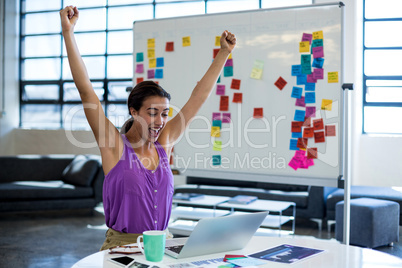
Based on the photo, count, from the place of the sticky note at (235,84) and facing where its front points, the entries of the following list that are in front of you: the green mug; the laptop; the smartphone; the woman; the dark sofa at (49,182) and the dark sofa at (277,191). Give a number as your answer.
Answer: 4

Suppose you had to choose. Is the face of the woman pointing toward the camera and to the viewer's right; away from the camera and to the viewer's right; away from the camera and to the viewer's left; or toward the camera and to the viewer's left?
toward the camera and to the viewer's right

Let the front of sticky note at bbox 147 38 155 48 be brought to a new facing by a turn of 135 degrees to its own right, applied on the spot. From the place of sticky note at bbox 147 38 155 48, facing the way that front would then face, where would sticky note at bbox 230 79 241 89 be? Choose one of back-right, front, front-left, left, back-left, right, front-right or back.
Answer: back

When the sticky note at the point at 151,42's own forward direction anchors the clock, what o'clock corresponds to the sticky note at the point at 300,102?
the sticky note at the point at 300,102 is roughly at 10 o'clock from the sticky note at the point at 151,42.

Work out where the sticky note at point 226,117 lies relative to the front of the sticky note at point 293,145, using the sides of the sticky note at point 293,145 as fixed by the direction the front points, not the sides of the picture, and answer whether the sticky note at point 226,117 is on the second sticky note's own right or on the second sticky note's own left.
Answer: on the second sticky note's own right

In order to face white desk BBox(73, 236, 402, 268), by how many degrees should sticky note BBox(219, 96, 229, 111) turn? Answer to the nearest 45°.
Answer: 0° — it already faces it

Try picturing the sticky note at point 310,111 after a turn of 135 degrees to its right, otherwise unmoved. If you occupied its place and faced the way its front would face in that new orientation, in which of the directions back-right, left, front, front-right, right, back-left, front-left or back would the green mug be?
back-left
